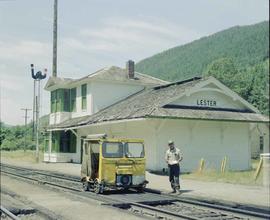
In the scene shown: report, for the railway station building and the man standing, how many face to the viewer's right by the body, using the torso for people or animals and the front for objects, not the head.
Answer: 0

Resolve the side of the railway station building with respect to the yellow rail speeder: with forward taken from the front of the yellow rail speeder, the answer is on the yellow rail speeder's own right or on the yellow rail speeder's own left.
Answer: on the yellow rail speeder's own left

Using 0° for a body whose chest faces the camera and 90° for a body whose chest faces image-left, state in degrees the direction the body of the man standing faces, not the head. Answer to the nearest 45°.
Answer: approximately 0°

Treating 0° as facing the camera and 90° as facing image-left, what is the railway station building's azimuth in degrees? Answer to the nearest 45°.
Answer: approximately 45°

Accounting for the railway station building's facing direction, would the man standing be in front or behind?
in front

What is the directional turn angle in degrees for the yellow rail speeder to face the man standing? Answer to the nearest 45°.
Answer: approximately 45° to its left

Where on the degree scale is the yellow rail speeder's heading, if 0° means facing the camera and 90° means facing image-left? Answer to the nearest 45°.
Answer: approximately 315°

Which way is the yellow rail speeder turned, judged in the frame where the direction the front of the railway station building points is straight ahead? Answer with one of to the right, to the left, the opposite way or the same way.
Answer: to the left

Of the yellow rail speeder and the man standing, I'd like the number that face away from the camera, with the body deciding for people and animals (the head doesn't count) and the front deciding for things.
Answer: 0

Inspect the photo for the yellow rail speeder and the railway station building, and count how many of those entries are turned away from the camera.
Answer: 0

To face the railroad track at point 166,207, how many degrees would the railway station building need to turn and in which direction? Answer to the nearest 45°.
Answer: approximately 45° to its left

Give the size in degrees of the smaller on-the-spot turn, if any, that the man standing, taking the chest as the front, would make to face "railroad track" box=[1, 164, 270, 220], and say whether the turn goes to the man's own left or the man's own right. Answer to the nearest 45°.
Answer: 0° — they already face it
